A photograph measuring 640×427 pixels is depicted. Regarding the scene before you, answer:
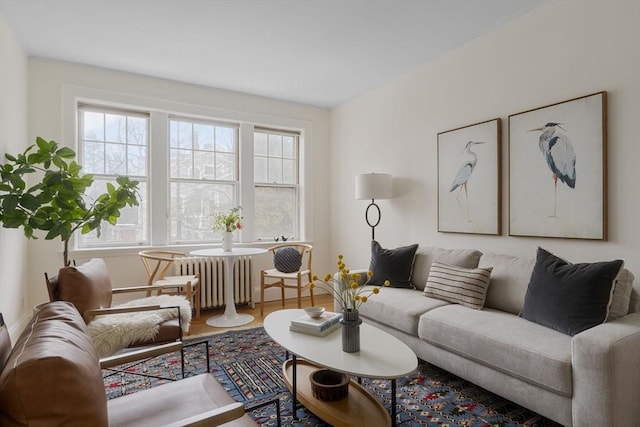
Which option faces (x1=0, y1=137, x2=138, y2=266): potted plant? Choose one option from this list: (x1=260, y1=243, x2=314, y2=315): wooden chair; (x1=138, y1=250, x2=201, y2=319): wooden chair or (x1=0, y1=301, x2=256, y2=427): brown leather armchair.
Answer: (x1=260, y1=243, x2=314, y2=315): wooden chair

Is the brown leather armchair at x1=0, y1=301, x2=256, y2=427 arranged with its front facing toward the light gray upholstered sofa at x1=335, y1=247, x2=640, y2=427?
yes

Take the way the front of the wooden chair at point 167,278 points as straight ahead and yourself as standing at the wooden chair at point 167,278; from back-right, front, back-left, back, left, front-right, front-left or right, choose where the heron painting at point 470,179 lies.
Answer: front-right

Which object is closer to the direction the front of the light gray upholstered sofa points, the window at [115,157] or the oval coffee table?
the oval coffee table

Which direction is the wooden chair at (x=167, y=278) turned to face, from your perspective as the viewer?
facing to the right of the viewer

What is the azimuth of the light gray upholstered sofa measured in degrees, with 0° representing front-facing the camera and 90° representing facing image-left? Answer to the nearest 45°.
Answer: approximately 45°

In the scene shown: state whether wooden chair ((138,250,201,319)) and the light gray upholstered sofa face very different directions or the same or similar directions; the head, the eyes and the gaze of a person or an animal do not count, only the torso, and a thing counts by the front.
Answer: very different directions

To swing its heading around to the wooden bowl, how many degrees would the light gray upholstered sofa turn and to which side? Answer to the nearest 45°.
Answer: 0° — it already faces it

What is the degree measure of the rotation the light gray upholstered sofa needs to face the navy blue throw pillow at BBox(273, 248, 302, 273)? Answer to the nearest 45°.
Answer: approximately 90° to its right

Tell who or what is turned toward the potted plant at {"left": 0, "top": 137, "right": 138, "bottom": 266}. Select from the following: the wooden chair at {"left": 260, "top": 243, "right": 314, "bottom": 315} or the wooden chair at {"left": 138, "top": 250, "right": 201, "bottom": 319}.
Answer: the wooden chair at {"left": 260, "top": 243, "right": 314, "bottom": 315}

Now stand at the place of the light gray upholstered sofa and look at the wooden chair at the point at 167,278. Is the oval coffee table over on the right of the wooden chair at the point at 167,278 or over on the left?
left
